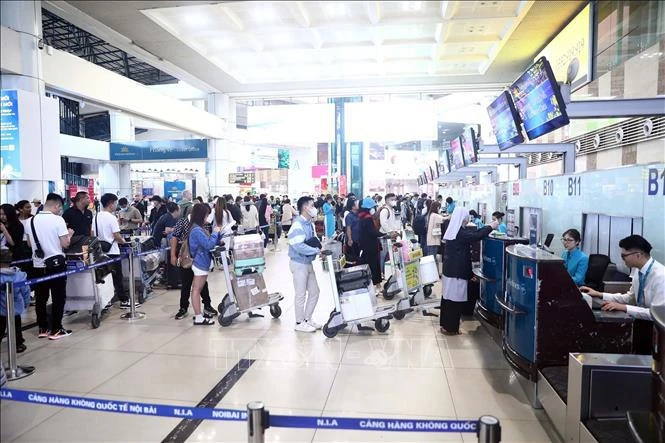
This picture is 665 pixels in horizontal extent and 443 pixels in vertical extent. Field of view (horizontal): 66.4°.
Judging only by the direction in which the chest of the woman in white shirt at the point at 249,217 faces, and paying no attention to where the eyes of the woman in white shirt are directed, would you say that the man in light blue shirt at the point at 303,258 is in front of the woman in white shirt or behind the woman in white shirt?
behind

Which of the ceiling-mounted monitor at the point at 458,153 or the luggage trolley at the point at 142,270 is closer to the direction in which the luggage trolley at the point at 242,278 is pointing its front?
the ceiling-mounted monitor

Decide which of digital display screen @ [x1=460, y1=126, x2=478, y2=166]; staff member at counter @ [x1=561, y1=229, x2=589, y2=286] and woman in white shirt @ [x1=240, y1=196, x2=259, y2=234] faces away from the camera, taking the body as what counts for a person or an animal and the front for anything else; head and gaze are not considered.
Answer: the woman in white shirt

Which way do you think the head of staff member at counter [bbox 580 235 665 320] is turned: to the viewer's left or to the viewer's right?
to the viewer's left

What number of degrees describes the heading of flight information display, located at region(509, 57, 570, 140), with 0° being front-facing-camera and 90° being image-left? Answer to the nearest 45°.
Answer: approximately 45°

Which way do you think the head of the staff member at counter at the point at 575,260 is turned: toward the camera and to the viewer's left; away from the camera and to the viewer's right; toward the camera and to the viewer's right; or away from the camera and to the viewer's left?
toward the camera and to the viewer's left

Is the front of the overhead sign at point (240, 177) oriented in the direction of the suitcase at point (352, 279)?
yes

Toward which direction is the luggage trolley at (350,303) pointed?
to the viewer's right
